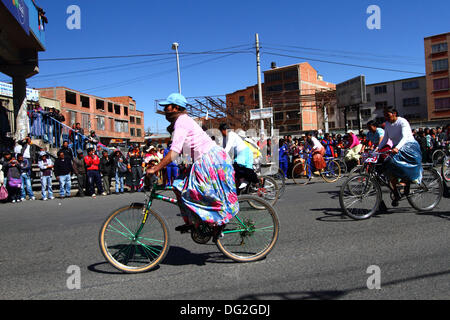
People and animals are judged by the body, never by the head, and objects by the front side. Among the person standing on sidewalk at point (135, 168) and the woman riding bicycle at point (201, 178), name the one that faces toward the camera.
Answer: the person standing on sidewalk

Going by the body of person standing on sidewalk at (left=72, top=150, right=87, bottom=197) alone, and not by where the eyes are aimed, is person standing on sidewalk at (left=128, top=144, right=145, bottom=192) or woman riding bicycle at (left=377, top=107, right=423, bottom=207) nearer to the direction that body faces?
the woman riding bicycle

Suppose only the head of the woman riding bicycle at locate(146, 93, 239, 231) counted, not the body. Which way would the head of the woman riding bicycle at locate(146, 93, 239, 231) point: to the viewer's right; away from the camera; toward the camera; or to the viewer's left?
to the viewer's left

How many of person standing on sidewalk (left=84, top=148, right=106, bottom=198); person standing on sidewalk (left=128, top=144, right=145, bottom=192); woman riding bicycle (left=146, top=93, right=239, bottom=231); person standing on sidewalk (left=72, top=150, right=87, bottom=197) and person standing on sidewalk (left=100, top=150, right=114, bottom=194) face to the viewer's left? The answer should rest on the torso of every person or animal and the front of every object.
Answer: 1

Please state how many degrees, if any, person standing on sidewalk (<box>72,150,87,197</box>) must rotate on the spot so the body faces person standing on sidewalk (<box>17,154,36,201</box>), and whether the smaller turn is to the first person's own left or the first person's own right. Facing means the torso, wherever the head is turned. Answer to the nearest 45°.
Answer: approximately 135° to the first person's own right

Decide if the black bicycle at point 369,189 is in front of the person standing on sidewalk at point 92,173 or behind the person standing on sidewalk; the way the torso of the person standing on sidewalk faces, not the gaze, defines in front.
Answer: in front

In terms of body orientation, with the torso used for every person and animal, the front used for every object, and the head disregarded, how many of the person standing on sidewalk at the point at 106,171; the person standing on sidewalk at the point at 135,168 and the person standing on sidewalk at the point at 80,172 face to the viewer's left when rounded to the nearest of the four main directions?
0

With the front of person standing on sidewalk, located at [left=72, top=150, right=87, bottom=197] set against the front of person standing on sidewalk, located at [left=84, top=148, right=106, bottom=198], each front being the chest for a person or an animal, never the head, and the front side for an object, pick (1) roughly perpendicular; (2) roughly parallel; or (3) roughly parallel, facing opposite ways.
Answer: roughly parallel

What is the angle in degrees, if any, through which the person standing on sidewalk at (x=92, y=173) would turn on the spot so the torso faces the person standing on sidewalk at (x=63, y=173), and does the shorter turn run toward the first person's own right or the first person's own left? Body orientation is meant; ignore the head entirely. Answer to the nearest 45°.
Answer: approximately 135° to the first person's own right

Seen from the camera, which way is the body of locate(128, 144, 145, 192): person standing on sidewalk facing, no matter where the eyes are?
toward the camera

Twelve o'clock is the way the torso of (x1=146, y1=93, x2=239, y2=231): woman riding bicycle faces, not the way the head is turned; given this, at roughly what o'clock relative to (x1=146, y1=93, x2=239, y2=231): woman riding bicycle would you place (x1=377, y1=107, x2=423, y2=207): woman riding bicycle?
(x1=377, y1=107, x2=423, y2=207): woman riding bicycle is roughly at 5 o'clock from (x1=146, y1=93, x2=239, y2=231): woman riding bicycle.

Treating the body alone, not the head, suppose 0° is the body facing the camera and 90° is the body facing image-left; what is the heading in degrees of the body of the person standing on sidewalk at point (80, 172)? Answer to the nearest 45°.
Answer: approximately 315°

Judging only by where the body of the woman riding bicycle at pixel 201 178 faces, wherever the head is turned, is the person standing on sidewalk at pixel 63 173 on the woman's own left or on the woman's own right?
on the woman's own right

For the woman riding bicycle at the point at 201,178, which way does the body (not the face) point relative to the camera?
to the viewer's left

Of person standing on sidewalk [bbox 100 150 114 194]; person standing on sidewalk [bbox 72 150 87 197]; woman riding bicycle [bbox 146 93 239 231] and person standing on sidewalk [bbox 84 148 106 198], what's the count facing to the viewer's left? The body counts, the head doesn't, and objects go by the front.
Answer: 1

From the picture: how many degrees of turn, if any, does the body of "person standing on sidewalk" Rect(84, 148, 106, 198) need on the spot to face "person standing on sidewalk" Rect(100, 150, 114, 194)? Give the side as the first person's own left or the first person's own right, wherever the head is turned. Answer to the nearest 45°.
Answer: approximately 90° to the first person's own left
